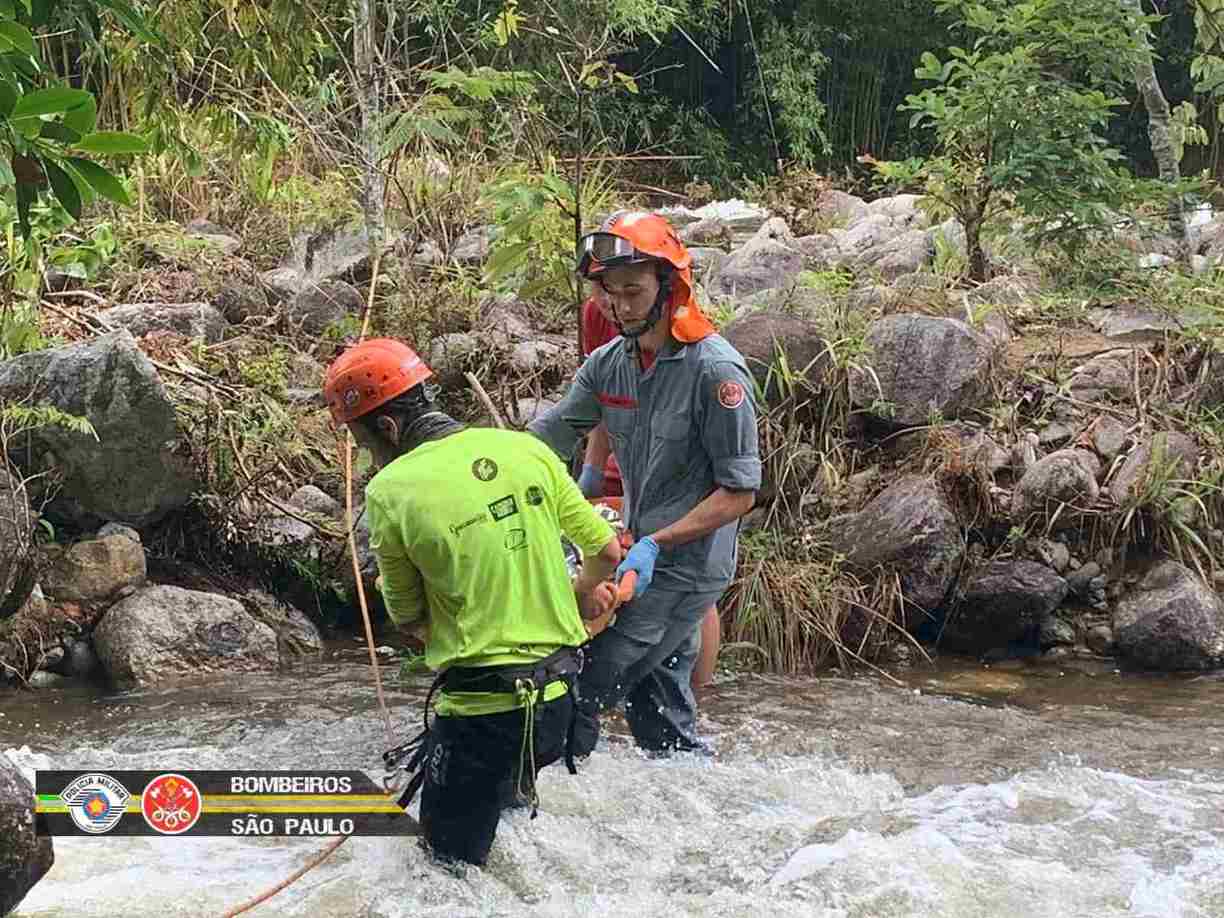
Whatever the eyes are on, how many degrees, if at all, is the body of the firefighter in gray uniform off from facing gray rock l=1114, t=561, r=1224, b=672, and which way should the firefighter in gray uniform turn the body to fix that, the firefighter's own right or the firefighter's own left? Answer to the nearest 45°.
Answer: approximately 180°

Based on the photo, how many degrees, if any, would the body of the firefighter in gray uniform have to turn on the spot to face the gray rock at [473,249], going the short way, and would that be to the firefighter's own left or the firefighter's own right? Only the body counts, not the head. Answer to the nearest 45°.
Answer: approximately 135° to the firefighter's own right

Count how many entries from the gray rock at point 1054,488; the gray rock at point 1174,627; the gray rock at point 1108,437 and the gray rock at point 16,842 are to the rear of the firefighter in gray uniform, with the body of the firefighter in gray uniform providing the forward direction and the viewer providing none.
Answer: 3

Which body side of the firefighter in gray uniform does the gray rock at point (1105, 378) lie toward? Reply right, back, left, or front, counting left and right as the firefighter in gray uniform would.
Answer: back

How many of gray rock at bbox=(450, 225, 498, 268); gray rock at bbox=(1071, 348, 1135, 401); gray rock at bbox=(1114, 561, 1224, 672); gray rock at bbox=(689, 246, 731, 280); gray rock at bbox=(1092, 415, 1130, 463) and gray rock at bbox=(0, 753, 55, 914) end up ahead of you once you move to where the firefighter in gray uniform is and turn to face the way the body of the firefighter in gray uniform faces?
1

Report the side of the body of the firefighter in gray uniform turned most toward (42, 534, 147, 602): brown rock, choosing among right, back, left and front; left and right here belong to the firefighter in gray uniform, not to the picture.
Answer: right

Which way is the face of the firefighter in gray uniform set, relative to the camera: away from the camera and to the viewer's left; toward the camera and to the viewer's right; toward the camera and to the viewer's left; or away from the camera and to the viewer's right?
toward the camera and to the viewer's left

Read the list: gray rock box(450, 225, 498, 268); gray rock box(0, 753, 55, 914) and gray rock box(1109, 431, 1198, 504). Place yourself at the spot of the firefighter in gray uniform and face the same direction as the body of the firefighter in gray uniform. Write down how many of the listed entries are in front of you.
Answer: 1

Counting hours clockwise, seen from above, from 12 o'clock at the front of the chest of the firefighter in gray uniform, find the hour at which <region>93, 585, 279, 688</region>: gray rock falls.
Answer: The gray rock is roughly at 3 o'clock from the firefighter in gray uniform.

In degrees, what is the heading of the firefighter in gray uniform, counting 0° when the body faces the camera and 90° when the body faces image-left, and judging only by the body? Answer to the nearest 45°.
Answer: approximately 45°

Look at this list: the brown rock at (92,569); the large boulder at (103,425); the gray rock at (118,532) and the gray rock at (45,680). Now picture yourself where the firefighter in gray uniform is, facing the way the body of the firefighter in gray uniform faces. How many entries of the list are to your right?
4

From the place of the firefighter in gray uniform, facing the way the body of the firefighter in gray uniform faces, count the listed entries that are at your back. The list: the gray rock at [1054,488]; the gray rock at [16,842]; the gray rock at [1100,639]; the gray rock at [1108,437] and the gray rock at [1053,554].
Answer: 4

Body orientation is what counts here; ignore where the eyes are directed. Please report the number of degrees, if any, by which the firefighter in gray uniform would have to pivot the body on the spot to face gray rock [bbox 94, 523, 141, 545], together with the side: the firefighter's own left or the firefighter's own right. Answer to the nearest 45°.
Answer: approximately 90° to the firefighter's own right

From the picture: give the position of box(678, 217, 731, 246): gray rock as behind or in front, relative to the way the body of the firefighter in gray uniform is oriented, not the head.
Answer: behind

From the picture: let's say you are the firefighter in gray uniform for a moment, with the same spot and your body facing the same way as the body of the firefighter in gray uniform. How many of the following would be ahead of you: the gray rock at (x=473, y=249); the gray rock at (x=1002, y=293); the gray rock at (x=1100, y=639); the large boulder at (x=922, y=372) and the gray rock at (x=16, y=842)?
1

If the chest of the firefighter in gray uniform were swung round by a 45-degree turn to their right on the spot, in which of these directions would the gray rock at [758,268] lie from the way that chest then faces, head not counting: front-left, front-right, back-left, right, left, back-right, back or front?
right

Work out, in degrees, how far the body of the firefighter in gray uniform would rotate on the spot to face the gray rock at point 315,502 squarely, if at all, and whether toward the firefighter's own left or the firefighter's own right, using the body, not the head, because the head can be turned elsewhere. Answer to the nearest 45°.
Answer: approximately 90° to the firefighter's own right

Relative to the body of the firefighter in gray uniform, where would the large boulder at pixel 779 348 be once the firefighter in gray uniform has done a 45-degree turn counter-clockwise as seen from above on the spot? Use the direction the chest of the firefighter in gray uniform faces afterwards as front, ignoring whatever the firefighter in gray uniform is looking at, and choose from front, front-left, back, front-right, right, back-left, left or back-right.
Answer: back

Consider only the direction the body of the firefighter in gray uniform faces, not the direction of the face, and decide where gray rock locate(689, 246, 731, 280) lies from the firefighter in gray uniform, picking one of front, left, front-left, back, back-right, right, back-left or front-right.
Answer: back-right

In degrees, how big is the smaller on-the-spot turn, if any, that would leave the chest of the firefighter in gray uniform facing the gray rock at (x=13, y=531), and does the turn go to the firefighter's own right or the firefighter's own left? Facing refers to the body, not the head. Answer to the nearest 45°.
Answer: approximately 90° to the firefighter's own right
